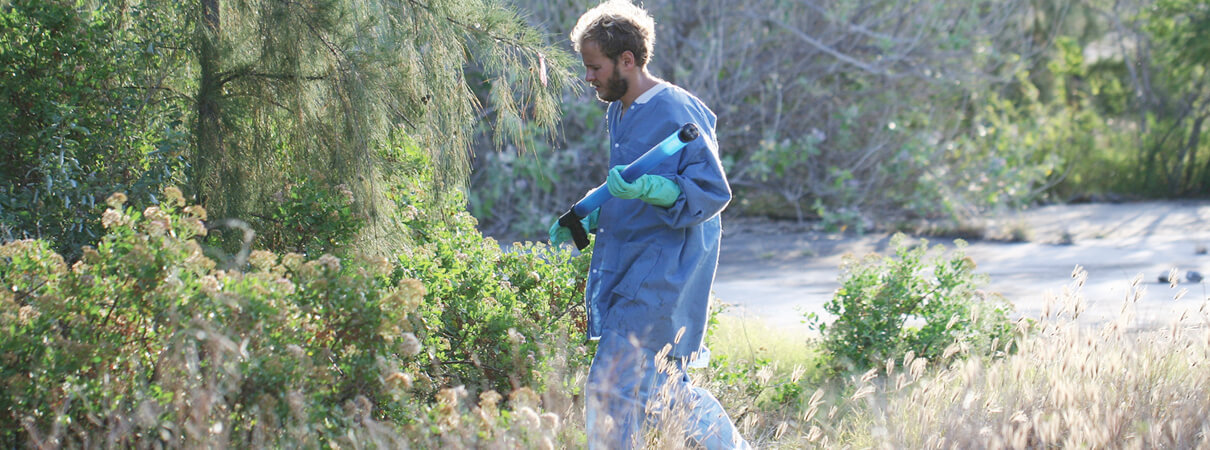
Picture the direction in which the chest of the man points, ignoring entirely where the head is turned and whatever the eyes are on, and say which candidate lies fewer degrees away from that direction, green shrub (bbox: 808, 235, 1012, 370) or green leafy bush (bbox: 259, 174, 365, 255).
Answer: the green leafy bush

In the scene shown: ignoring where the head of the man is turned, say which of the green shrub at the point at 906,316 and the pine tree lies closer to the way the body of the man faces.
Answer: the pine tree

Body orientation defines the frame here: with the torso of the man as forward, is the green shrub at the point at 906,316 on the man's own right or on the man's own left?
on the man's own right

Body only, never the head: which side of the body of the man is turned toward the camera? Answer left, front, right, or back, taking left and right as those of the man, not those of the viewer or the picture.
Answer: left

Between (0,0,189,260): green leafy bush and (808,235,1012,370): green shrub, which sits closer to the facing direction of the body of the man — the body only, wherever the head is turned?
the green leafy bush

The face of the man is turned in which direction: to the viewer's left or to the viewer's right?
to the viewer's left

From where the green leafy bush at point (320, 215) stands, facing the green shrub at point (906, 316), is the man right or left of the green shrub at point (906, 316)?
right
